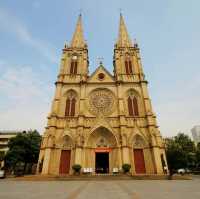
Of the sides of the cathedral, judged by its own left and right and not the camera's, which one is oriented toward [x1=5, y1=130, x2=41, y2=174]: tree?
right

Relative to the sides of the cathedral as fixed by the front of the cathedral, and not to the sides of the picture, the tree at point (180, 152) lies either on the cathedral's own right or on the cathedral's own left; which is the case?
on the cathedral's own left

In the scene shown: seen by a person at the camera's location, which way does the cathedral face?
facing the viewer
